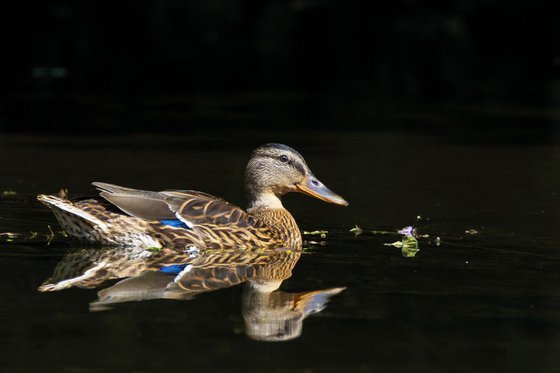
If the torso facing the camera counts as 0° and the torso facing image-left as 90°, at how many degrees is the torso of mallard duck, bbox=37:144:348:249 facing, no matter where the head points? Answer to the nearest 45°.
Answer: approximately 270°
